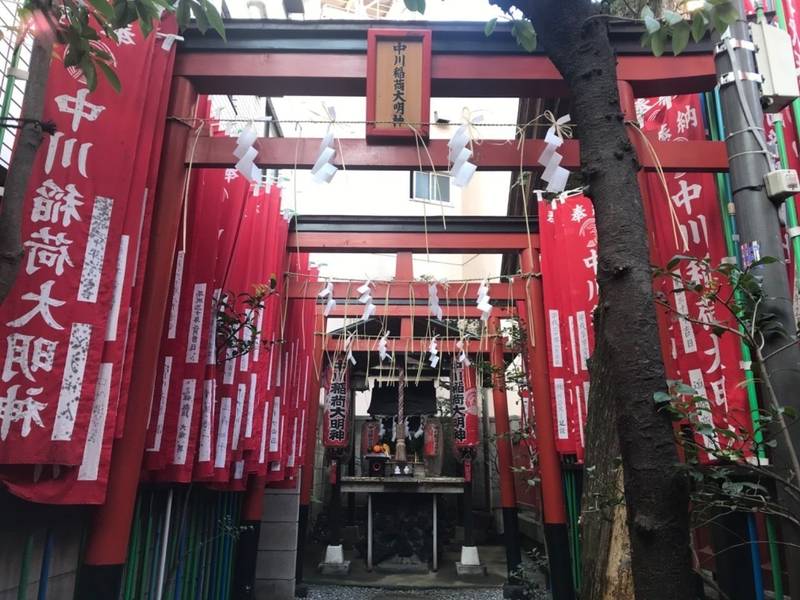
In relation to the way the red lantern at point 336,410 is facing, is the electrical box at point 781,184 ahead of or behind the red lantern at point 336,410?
ahead

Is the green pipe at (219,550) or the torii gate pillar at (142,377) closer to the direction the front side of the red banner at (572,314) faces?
the torii gate pillar

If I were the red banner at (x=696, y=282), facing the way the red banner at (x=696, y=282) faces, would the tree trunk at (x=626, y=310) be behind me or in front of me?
in front

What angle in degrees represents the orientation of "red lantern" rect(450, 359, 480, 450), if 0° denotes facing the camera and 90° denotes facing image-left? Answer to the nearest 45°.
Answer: approximately 0°

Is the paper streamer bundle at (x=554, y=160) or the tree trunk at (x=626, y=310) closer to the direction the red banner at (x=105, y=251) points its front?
the tree trunk
